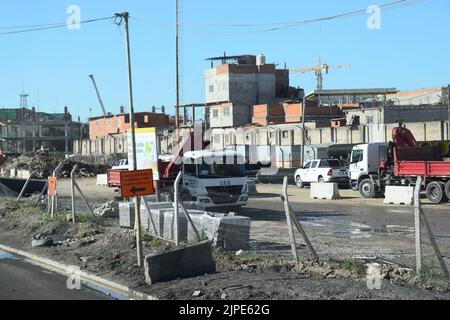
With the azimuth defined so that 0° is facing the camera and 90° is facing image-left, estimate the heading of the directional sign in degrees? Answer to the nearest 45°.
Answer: approximately 0°

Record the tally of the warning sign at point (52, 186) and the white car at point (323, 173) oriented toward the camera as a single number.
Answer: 1

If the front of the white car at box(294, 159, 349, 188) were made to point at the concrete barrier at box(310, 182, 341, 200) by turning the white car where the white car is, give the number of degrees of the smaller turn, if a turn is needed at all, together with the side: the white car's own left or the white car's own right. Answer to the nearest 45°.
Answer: approximately 135° to the white car's own left

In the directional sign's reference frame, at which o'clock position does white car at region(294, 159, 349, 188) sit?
The white car is roughly at 7 o'clock from the directional sign.

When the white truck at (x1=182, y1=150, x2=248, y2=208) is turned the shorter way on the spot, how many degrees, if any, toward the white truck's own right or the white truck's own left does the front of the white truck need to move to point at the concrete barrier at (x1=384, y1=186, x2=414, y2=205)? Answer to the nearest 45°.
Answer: approximately 90° to the white truck's own left

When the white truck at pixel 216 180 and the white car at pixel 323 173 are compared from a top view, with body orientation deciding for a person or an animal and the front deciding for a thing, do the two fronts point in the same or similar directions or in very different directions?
very different directions

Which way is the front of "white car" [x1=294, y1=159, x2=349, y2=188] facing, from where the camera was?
facing away from the viewer and to the left of the viewer
